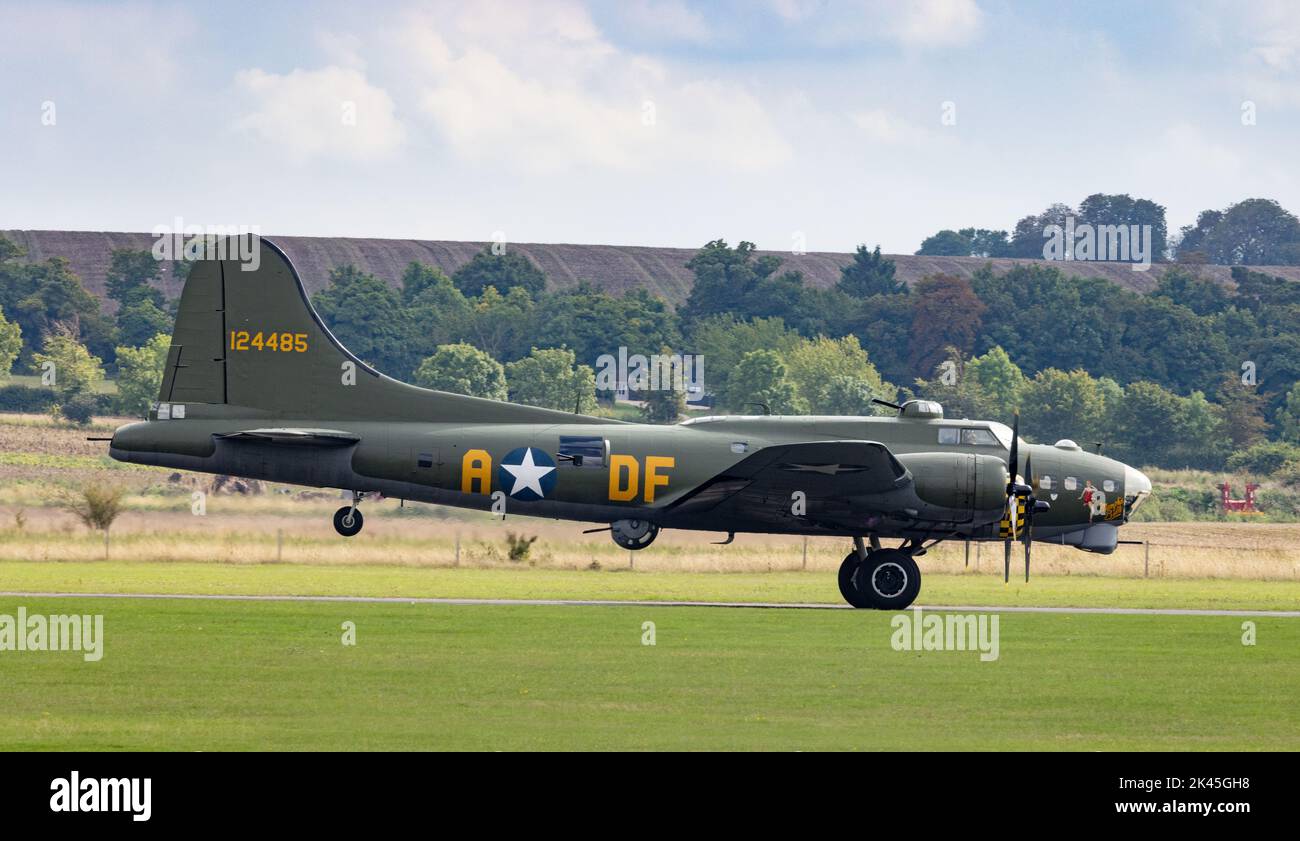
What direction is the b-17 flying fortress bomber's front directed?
to the viewer's right
